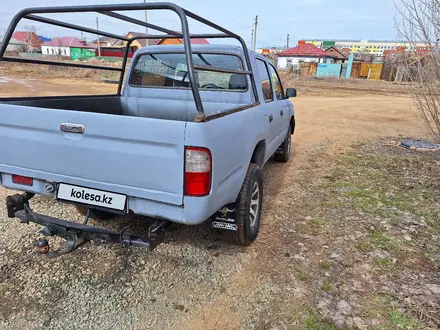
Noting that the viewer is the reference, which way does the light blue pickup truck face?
facing away from the viewer and to the right of the viewer
